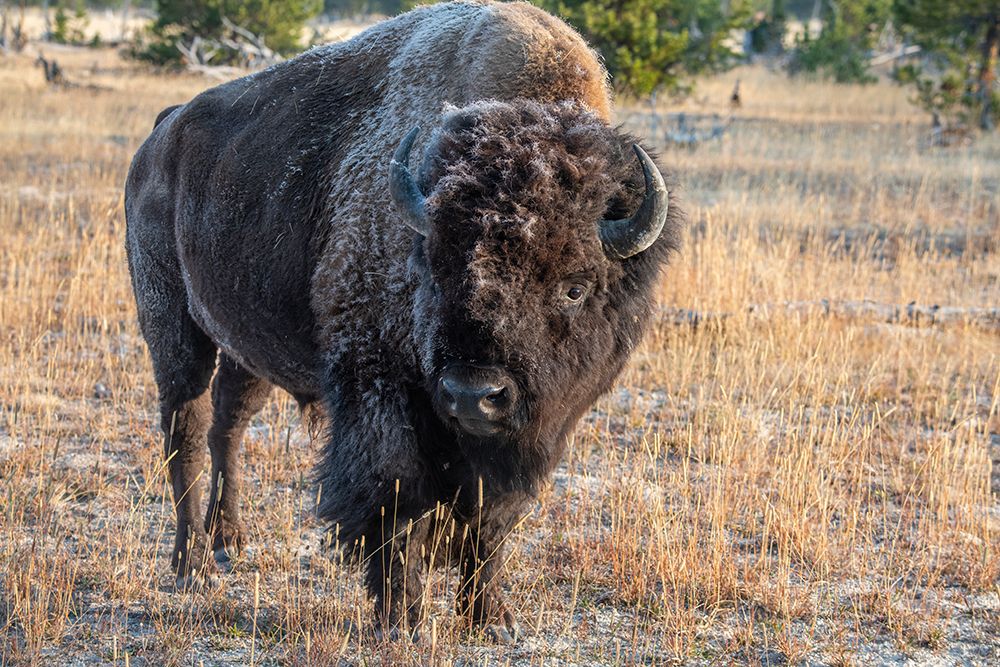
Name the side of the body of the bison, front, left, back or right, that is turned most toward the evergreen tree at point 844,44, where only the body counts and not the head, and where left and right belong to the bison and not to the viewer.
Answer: left

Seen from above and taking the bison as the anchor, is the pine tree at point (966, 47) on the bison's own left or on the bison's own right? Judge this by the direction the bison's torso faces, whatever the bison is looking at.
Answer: on the bison's own left

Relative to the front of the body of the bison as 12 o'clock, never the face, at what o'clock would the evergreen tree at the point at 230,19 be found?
The evergreen tree is roughly at 7 o'clock from the bison.

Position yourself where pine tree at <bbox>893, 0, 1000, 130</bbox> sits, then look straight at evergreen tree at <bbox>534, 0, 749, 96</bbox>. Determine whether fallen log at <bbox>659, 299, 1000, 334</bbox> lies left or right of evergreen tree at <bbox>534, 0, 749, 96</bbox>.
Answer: left

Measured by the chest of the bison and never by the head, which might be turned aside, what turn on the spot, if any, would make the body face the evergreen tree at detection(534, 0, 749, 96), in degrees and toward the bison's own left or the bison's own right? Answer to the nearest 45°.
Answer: approximately 135° to the bison's own left

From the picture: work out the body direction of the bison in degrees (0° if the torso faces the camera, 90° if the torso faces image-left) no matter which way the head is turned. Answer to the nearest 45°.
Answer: approximately 315°

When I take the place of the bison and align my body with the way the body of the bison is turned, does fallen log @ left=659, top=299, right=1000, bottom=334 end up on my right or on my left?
on my left

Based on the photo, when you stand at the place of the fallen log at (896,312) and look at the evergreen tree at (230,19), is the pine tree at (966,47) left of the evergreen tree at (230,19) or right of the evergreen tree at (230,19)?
right

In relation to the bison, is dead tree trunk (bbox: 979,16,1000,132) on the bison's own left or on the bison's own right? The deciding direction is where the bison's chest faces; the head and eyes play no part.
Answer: on the bison's own left

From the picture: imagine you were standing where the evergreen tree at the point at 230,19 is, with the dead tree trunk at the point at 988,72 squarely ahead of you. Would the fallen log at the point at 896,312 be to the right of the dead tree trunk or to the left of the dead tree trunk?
right
